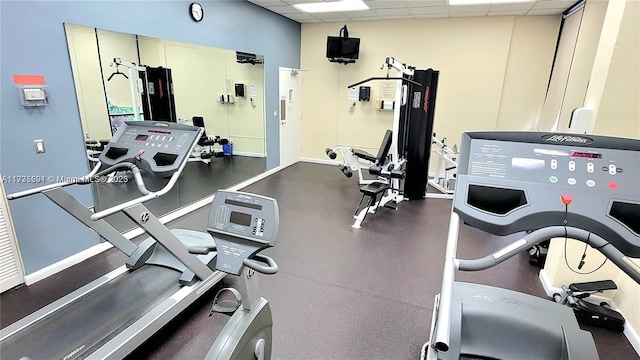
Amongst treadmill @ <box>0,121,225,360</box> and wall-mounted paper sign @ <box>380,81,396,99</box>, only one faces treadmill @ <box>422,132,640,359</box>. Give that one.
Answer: the wall-mounted paper sign

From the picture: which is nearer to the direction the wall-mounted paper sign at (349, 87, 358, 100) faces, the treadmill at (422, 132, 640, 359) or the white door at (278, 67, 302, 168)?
the treadmill

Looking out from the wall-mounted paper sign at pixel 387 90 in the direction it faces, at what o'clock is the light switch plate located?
The light switch plate is roughly at 1 o'clock from the wall-mounted paper sign.

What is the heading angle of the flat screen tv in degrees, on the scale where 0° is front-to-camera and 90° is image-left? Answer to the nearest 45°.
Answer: approximately 0°

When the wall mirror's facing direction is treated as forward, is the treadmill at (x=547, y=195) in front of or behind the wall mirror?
in front

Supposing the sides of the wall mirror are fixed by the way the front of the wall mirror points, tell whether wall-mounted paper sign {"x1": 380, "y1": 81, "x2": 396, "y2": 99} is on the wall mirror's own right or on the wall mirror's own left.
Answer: on the wall mirror's own left

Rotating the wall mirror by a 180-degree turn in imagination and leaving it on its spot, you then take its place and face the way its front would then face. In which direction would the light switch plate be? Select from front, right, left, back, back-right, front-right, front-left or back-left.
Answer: left
